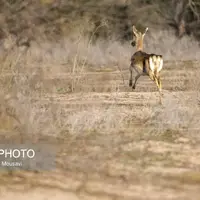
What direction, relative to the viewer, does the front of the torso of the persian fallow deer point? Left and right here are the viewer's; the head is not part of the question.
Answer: facing away from the viewer and to the left of the viewer
